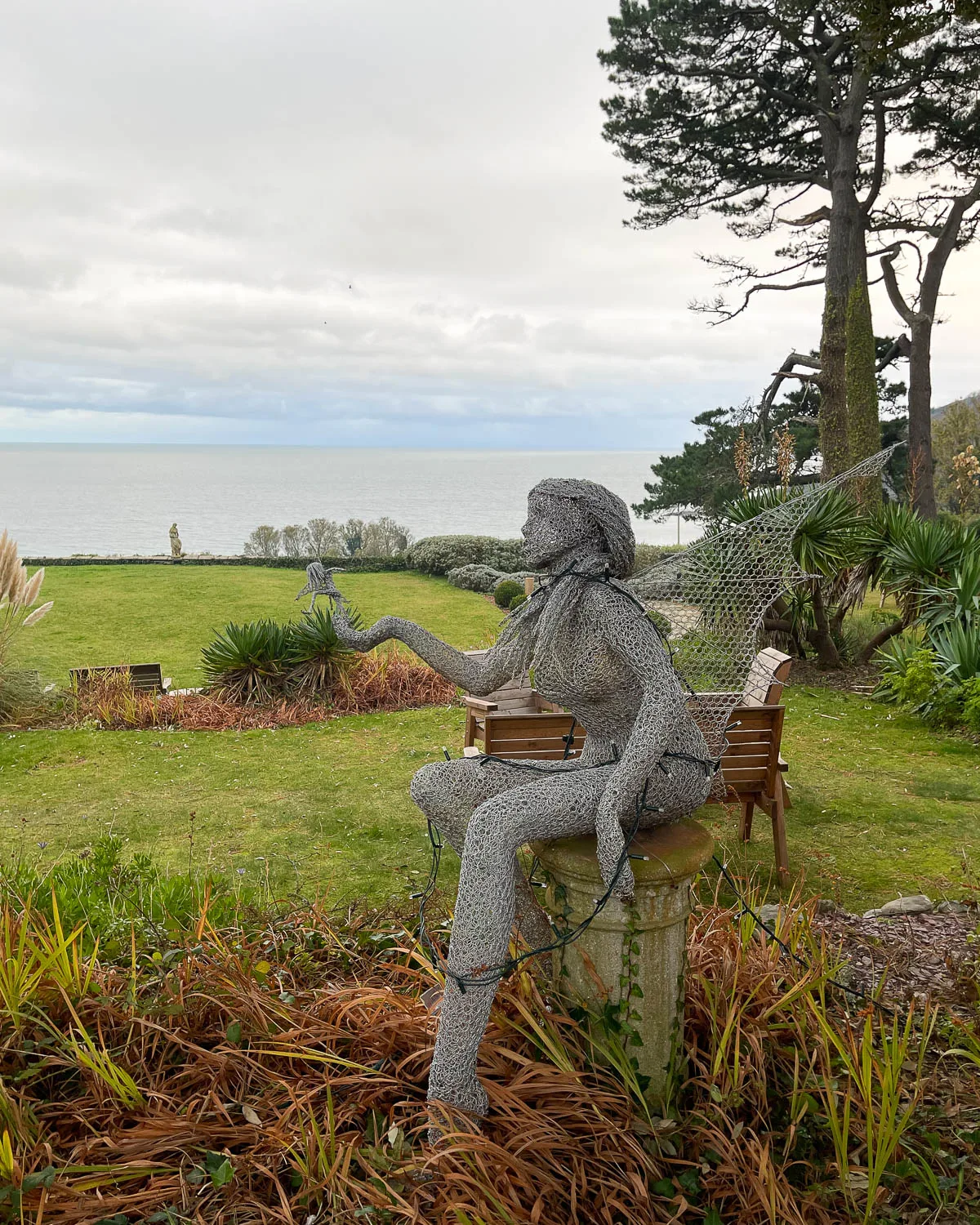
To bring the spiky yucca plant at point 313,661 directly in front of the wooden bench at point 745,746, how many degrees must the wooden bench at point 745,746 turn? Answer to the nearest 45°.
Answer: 0° — it already faces it

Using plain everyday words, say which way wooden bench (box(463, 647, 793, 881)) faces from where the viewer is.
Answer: facing away from the viewer and to the left of the viewer

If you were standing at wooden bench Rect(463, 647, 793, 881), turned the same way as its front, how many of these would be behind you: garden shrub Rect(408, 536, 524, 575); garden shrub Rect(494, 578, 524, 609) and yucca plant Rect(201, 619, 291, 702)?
0

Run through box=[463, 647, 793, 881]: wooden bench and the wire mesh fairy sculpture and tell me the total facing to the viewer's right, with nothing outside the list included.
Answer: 0

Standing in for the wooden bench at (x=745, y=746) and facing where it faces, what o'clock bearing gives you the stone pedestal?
The stone pedestal is roughly at 8 o'clock from the wooden bench.

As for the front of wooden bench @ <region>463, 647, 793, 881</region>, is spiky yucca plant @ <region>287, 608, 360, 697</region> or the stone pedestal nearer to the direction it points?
the spiky yucca plant

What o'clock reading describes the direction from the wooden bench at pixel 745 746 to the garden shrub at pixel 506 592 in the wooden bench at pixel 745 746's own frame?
The garden shrub is roughly at 1 o'clock from the wooden bench.

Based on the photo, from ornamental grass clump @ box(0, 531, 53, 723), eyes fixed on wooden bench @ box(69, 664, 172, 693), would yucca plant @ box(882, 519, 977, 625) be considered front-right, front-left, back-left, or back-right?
front-right

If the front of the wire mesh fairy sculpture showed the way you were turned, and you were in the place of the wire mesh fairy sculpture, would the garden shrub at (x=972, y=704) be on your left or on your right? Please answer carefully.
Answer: on your right

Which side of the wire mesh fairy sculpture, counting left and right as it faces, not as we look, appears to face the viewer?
left

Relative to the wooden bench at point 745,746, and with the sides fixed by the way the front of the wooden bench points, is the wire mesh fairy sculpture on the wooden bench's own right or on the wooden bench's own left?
on the wooden bench's own left
